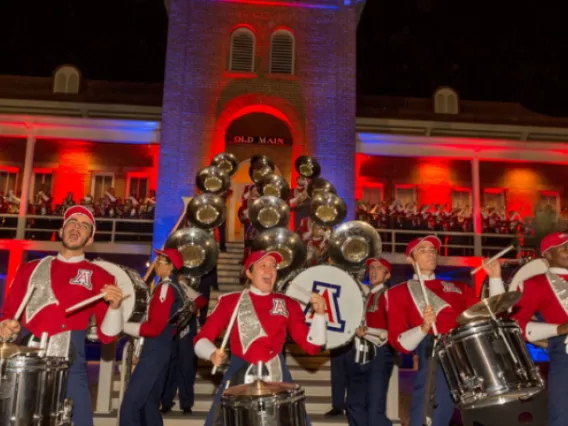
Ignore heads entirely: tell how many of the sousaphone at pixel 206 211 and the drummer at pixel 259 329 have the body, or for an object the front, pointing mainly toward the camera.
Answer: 2

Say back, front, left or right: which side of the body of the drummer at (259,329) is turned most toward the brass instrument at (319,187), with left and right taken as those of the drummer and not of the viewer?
back

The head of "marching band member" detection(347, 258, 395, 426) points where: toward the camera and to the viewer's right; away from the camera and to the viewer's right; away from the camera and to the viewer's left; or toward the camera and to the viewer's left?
toward the camera and to the viewer's left

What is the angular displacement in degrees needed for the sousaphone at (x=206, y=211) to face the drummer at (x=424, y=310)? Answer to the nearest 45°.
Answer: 0° — it already faces them

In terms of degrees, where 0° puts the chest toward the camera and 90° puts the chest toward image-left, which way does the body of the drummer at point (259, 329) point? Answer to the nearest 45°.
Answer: approximately 0°

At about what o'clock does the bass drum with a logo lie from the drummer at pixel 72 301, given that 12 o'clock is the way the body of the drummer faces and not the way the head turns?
The bass drum with a logo is roughly at 8 o'clock from the drummer.

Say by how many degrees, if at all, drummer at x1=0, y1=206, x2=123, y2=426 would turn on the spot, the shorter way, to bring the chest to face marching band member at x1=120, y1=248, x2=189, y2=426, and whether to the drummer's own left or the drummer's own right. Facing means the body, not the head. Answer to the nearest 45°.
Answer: approximately 135° to the drummer's own left

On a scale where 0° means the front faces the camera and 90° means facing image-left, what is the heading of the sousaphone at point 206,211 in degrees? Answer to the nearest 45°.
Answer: approximately 0°

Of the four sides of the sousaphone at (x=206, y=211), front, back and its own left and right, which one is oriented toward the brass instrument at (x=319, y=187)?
left

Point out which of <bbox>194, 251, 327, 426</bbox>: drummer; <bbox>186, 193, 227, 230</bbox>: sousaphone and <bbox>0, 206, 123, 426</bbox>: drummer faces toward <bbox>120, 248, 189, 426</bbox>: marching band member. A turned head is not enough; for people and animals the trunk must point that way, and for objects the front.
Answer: the sousaphone

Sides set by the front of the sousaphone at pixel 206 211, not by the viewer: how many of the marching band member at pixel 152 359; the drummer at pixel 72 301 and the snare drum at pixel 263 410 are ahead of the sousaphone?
3

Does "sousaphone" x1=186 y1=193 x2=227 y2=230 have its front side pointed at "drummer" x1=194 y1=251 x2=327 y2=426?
yes
